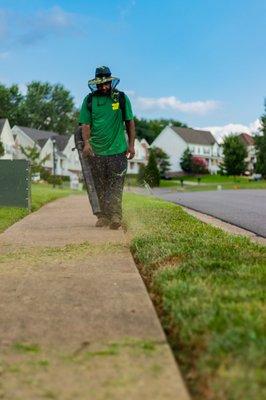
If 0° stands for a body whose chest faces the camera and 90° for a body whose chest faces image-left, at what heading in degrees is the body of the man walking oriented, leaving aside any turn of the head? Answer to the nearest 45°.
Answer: approximately 0°

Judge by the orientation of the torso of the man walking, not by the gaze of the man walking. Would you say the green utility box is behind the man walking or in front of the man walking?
behind
